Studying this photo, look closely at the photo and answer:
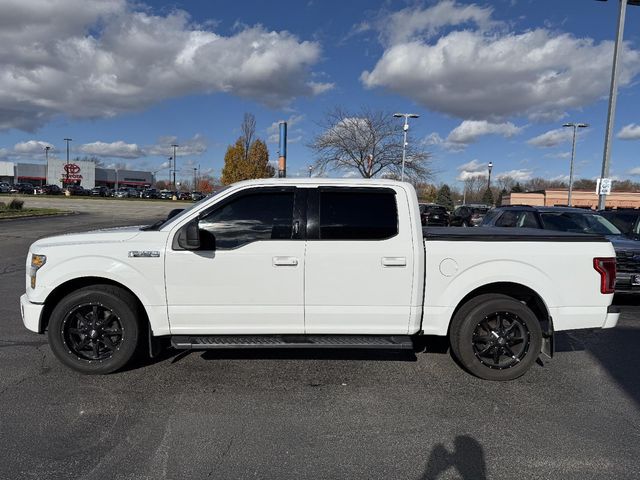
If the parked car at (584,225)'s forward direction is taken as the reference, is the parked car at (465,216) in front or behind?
behind

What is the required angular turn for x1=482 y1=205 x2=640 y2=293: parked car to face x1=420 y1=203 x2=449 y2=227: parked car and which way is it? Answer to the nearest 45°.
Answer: approximately 180°

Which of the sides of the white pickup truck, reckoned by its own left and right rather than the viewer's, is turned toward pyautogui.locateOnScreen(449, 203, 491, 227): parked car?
right

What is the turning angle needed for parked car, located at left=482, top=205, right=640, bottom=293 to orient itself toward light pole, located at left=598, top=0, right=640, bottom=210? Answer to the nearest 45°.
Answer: approximately 135° to its left

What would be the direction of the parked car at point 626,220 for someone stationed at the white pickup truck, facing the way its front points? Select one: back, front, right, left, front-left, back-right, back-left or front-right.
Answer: back-right

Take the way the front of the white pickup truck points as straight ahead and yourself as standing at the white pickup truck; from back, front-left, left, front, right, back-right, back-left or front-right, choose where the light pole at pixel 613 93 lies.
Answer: back-right

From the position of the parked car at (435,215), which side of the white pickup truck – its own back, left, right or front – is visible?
right

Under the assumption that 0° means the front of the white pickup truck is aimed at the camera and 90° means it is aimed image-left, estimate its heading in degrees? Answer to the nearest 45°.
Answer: approximately 90°

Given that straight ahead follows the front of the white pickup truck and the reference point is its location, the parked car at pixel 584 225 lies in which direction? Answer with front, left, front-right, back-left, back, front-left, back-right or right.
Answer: back-right

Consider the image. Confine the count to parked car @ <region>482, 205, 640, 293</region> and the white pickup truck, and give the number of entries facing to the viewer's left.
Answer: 1

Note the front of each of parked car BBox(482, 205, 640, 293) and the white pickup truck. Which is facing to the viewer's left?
the white pickup truck

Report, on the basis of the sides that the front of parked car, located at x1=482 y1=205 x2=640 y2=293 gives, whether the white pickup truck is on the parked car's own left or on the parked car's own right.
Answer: on the parked car's own right

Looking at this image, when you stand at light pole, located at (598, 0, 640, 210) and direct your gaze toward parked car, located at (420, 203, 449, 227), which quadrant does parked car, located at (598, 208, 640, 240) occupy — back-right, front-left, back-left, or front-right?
back-left

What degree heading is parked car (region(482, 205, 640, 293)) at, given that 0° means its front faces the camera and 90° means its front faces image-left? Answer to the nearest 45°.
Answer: approximately 315°
